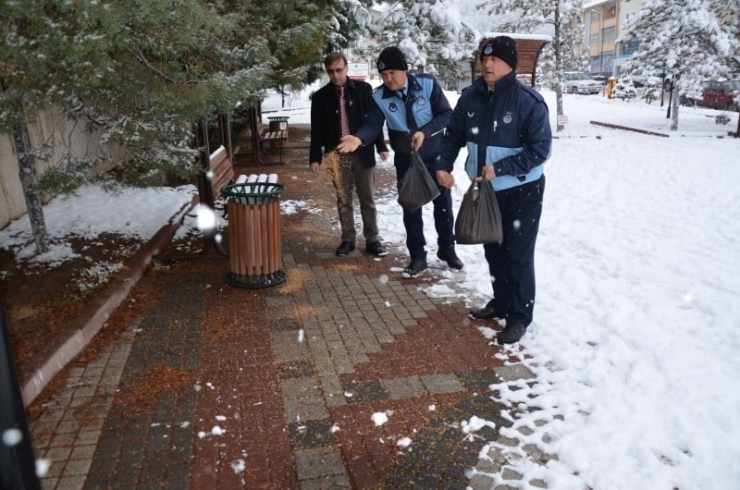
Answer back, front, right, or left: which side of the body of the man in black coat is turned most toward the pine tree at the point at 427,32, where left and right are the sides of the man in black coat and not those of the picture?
back

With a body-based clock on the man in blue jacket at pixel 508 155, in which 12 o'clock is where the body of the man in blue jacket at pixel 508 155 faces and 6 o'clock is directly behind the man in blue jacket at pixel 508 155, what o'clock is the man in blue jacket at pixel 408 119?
the man in blue jacket at pixel 408 119 is roughly at 3 o'clock from the man in blue jacket at pixel 508 155.

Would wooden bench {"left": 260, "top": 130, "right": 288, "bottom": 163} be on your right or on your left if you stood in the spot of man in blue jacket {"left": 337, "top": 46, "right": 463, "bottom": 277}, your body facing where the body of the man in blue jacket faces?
on your right

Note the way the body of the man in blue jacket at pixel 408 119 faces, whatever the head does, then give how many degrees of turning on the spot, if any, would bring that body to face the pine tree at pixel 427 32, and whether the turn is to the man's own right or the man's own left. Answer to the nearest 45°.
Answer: approximately 135° to the man's own right

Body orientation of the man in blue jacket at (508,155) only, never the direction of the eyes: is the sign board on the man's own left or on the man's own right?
on the man's own right

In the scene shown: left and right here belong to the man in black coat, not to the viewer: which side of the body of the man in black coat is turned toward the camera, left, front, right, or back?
front

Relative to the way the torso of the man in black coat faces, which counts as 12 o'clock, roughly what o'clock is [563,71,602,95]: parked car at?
The parked car is roughly at 7 o'clock from the man in black coat.

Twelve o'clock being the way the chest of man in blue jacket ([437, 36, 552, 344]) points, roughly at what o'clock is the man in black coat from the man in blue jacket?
The man in black coat is roughly at 3 o'clock from the man in blue jacket.

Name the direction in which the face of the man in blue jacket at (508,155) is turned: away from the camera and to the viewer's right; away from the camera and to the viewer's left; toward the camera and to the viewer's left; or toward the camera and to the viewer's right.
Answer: toward the camera and to the viewer's left

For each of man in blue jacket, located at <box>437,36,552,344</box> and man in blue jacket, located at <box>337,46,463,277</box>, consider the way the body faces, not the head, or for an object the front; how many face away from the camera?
0

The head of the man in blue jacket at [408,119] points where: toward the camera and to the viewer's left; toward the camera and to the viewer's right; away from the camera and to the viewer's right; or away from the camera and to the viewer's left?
toward the camera and to the viewer's left

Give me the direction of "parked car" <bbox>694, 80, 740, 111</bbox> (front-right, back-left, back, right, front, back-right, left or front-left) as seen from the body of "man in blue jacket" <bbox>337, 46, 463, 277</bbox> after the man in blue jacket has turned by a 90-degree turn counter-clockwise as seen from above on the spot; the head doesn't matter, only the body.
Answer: left

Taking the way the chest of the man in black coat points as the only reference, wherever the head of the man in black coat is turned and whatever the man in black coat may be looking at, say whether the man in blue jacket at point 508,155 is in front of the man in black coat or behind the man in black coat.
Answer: in front

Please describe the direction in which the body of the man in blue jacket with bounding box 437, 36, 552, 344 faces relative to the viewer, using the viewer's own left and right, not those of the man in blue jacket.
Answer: facing the viewer and to the left of the viewer
